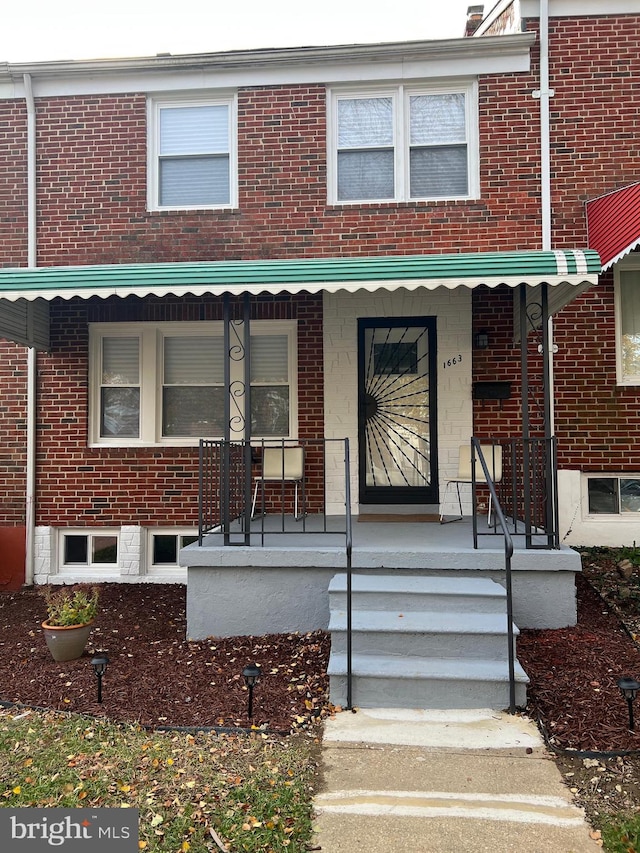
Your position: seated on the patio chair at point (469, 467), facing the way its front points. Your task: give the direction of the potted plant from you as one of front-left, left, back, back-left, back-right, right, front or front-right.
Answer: front

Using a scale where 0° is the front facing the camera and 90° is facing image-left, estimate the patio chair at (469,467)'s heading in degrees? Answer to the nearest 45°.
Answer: approximately 45°

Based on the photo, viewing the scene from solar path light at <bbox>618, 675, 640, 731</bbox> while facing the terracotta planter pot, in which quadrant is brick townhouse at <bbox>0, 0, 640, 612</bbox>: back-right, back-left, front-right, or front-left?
front-right

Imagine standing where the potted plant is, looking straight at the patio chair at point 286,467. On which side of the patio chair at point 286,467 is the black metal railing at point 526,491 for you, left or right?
right

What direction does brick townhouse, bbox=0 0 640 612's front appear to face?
toward the camera

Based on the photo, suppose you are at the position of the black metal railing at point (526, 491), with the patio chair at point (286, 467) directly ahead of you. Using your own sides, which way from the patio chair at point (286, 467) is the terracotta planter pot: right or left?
left

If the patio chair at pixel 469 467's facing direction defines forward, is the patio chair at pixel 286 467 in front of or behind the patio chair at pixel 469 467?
in front

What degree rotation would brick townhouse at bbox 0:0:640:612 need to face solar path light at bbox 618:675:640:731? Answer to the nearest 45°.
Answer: approximately 45° to its left

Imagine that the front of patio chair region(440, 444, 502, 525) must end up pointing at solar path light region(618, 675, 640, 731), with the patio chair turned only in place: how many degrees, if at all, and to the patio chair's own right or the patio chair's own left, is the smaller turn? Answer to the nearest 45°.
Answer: approximately 45° to the patio chair's own left
